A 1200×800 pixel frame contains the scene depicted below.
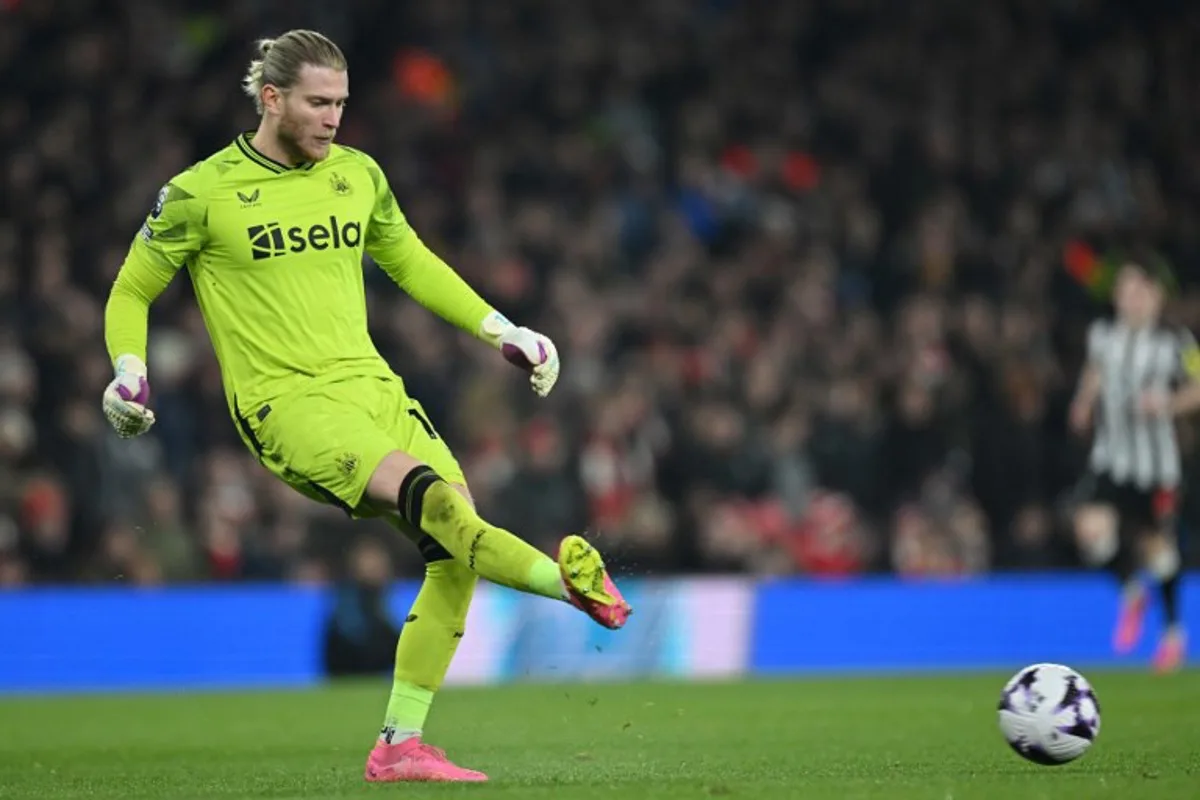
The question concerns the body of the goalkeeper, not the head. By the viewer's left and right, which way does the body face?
facing the viewer and to the right of the viewer

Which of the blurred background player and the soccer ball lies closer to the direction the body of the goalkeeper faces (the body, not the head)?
the soccer ball

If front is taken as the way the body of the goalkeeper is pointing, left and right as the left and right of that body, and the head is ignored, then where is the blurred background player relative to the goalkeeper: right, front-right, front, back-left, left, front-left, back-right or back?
left

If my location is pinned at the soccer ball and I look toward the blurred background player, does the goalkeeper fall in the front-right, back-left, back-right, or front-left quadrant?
back-left

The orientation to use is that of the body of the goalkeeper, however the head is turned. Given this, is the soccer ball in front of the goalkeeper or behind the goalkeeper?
in front
